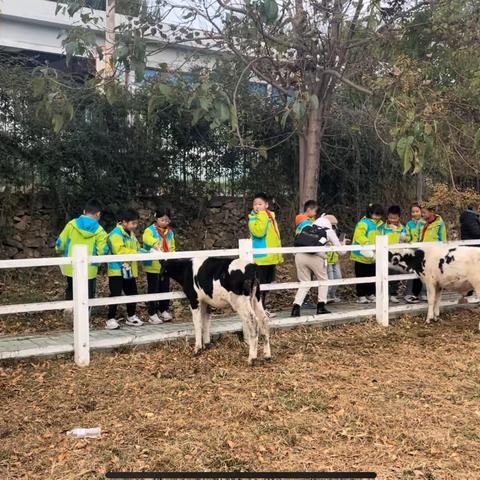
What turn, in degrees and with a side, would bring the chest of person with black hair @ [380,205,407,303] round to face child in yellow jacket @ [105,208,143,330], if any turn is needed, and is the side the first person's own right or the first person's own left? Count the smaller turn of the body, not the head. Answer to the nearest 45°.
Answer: approximately 45° to the first person's own right

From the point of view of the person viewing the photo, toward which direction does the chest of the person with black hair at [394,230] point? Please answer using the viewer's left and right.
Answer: facing the viewer

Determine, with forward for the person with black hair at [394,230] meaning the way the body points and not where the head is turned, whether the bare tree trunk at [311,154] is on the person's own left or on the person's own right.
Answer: on the person's own right

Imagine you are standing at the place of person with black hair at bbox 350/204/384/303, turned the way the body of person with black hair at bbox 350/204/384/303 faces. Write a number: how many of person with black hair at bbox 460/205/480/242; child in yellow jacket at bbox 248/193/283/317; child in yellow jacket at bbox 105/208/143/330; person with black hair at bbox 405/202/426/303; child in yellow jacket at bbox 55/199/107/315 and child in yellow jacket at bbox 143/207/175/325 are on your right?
4

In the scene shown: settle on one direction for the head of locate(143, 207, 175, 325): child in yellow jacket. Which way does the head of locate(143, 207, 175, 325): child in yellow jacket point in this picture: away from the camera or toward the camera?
toward the camera

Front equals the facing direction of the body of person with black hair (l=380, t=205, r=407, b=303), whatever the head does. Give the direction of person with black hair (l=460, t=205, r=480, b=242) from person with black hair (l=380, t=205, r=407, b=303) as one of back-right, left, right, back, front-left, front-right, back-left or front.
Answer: back-left

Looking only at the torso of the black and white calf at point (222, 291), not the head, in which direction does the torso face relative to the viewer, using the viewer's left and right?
facing away from the viewer and to the left of the viewer

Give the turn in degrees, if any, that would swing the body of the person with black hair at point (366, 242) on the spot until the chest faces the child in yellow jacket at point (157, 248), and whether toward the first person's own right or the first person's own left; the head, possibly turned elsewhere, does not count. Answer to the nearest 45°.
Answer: approximately 90° to the first person's own right

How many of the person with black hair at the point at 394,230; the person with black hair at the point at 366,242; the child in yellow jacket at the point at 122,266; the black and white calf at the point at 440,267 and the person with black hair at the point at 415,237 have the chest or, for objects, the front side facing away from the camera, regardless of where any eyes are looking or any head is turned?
0

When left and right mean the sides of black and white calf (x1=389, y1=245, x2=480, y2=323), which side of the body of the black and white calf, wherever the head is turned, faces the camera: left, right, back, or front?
left
